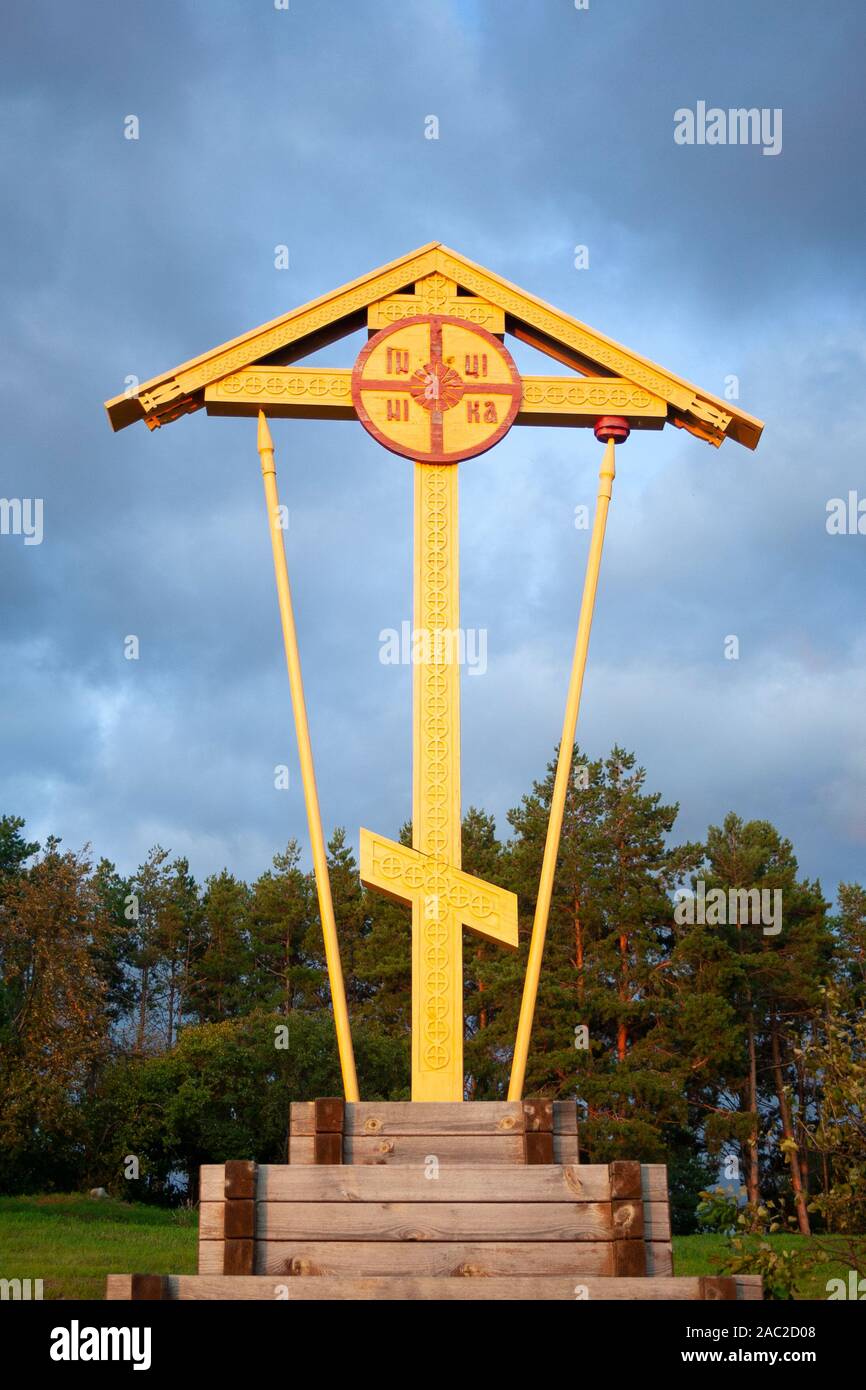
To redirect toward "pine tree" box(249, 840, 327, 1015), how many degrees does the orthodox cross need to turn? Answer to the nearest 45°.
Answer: approximately 180°

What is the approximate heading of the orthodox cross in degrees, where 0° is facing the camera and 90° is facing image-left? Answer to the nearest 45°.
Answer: approximately 0°
